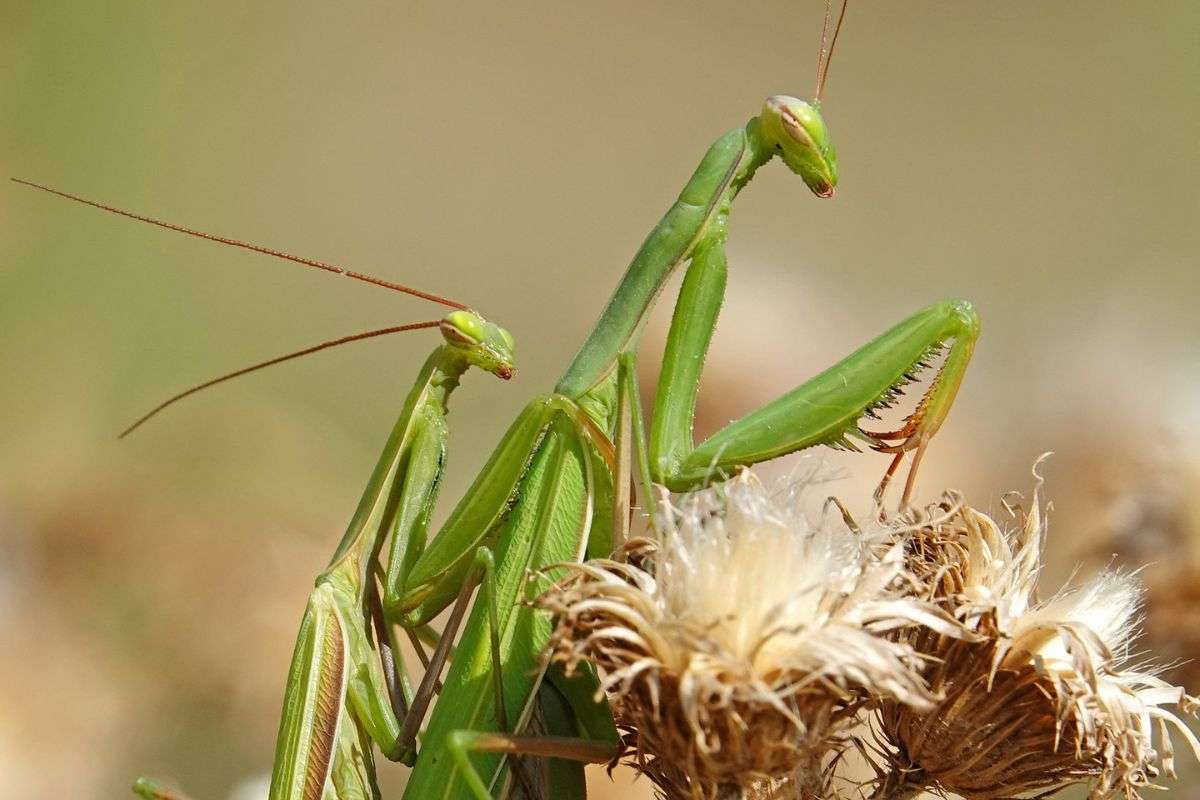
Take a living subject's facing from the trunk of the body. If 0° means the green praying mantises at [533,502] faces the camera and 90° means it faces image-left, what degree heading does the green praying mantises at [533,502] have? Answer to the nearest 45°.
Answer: approximately 270°
